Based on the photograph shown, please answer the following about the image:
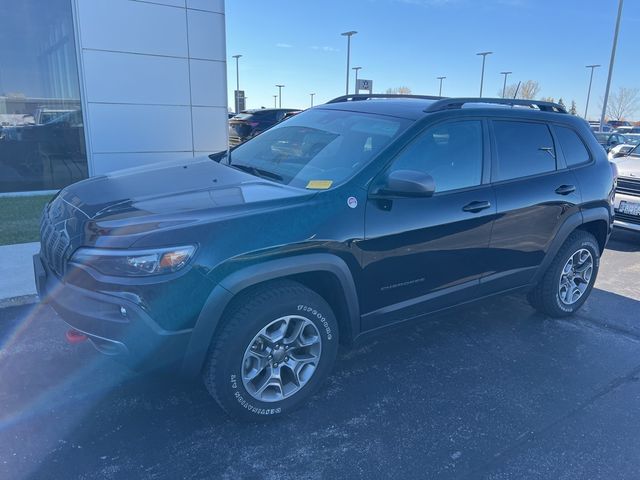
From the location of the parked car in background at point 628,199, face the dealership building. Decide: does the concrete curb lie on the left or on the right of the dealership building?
left

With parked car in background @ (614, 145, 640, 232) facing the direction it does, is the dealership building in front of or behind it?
in front

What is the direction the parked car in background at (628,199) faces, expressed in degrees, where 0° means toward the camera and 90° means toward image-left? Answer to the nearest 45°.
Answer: approximately 45°

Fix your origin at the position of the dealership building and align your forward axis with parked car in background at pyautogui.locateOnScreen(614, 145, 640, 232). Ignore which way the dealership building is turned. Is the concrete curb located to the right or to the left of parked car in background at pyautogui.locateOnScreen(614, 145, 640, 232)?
right

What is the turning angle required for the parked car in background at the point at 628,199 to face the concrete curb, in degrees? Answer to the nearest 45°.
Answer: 0° — it already faces it
